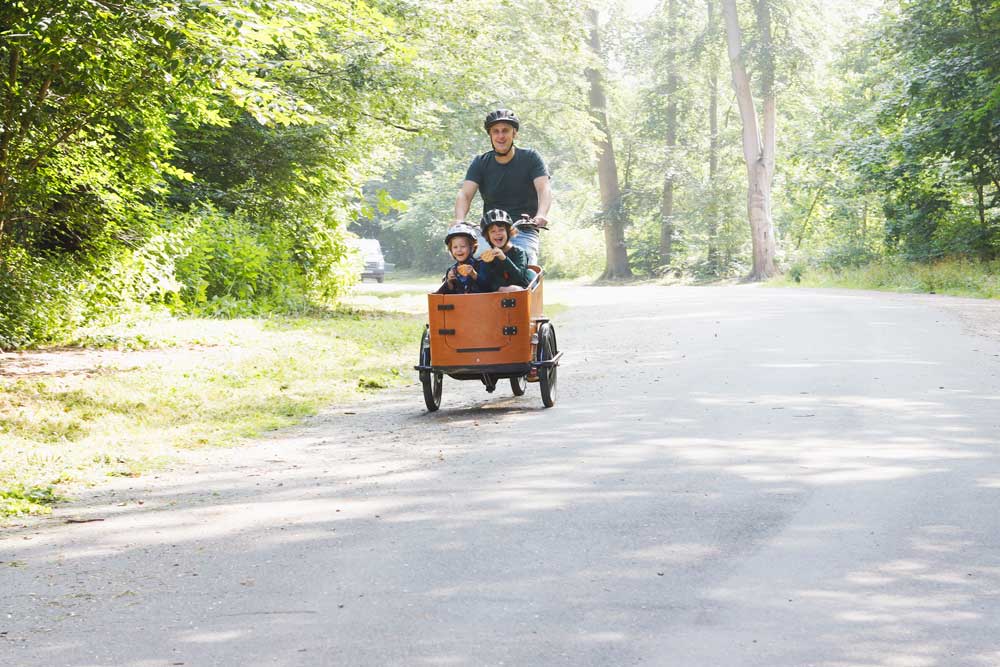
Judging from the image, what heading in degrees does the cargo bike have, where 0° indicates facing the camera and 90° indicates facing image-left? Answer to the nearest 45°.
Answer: approximately 0°

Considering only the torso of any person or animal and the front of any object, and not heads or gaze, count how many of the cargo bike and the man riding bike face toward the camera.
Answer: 2
